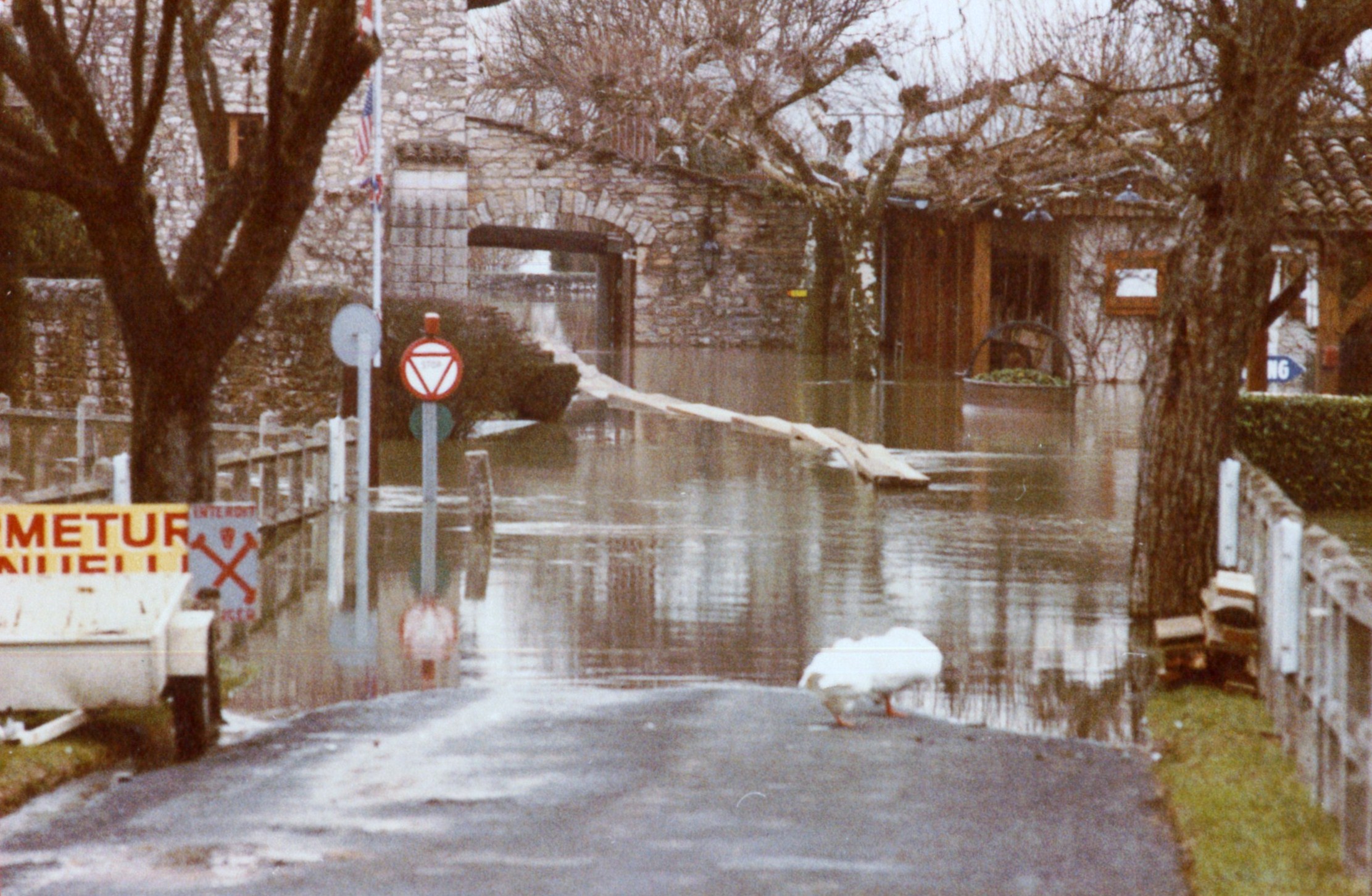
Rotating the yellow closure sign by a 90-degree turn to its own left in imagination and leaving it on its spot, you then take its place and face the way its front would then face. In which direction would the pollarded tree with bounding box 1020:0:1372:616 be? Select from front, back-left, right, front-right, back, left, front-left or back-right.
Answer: front

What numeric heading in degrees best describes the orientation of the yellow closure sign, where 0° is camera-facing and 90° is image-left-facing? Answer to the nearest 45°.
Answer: approximately 0°

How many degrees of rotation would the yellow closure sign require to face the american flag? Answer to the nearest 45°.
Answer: approximately 180°

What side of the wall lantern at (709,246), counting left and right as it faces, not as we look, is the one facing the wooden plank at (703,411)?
front

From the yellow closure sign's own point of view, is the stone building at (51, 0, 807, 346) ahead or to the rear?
to the rear
